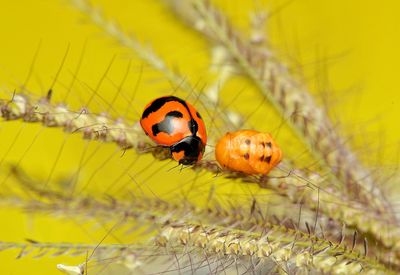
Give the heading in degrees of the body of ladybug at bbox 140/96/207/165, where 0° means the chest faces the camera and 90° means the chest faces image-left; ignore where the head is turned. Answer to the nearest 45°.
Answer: approximately 315°
